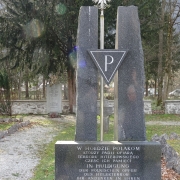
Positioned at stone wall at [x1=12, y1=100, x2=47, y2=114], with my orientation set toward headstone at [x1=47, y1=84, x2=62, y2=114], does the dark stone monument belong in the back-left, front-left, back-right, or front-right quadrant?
front-right

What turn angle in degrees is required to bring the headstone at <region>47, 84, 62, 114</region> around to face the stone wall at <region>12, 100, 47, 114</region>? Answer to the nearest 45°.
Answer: approximately 135° to its right

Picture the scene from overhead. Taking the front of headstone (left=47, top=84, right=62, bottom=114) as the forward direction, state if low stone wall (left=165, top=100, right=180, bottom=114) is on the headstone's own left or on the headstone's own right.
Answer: on the headstone's own left

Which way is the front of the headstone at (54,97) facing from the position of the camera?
facing the viewer

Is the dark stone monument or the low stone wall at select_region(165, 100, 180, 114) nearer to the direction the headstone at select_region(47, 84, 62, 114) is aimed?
the dark stone monument

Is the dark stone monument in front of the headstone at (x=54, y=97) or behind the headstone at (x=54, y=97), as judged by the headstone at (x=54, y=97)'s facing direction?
in front

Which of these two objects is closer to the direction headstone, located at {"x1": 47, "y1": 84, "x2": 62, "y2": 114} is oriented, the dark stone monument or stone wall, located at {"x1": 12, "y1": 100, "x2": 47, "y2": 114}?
the dark stone monument
